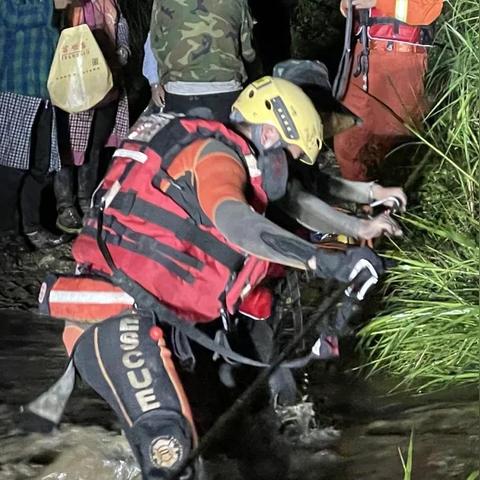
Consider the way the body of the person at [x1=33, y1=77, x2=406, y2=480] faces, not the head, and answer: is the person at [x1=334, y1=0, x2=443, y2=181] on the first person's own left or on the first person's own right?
on the first person's own left

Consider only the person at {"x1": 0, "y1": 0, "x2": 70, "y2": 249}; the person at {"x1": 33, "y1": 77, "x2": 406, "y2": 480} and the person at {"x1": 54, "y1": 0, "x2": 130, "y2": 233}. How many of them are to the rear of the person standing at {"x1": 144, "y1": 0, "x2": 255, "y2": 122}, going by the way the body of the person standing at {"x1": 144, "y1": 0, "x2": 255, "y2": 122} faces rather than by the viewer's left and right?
1

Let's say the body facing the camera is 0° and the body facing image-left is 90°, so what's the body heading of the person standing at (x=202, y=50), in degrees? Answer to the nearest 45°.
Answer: approximately 180°

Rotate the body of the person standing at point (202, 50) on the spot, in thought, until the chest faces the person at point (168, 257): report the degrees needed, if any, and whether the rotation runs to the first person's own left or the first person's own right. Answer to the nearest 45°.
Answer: approximately 180°

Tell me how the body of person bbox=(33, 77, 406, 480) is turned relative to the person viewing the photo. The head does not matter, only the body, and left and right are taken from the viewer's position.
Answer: facing to the right of the viewer

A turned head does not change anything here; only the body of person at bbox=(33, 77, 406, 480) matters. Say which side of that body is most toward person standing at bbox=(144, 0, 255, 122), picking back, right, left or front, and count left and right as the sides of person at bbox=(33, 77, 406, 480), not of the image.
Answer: left

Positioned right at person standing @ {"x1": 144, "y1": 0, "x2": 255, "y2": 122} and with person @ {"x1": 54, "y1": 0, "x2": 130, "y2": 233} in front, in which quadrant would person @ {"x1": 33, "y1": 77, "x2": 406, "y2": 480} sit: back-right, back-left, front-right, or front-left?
back-left
